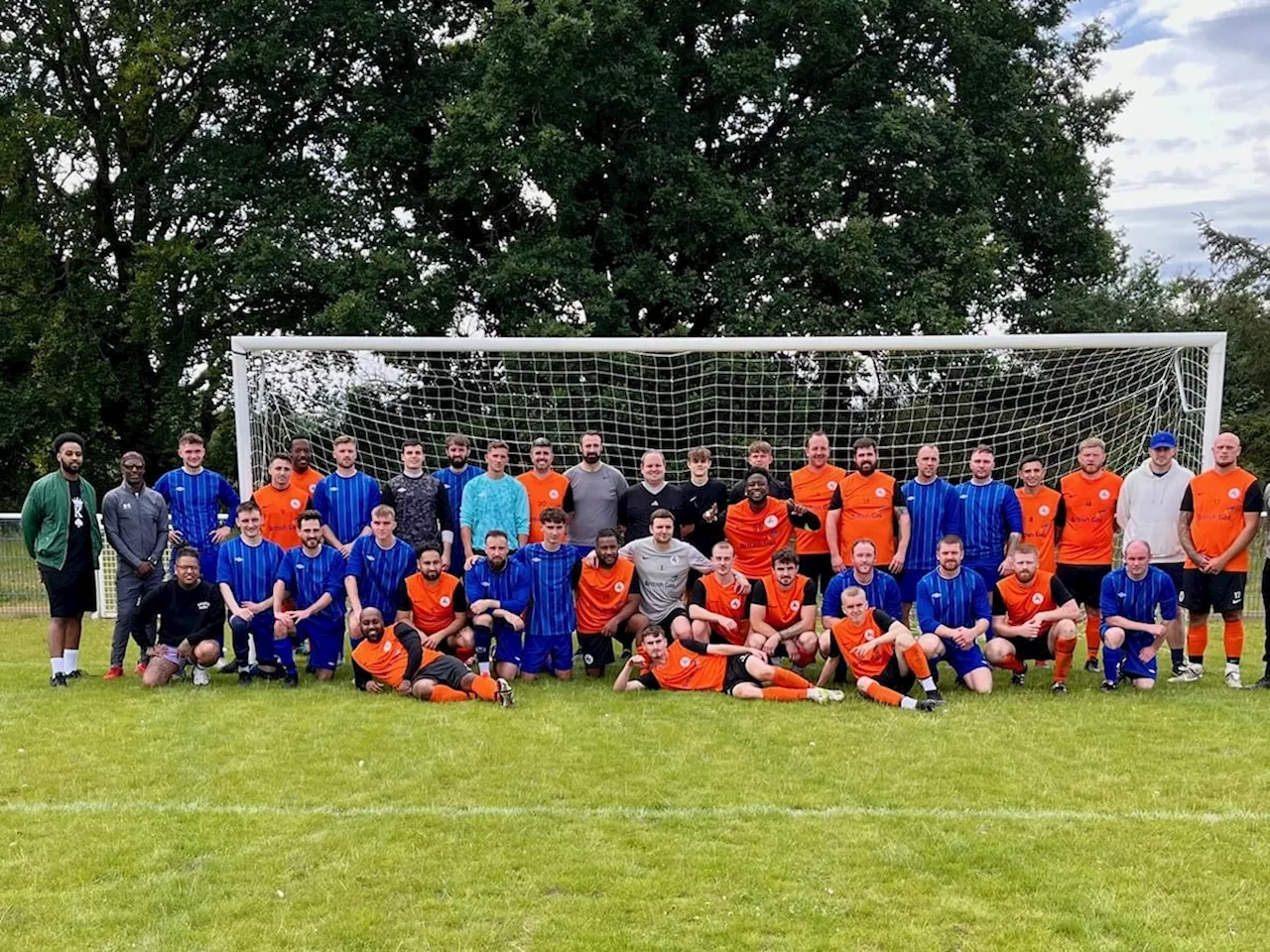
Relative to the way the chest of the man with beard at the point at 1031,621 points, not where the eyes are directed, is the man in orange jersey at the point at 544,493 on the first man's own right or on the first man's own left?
on the first man's own right

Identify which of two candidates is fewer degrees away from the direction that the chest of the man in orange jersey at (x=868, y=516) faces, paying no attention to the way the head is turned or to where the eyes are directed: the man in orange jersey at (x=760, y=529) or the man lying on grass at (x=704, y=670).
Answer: the man lying on grass

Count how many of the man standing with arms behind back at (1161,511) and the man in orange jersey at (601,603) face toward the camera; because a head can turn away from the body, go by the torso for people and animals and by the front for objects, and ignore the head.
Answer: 2

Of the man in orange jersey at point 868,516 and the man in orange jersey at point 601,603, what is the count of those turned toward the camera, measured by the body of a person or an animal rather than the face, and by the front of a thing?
2

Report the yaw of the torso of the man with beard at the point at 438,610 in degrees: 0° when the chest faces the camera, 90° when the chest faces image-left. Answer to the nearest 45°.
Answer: approximately 0°

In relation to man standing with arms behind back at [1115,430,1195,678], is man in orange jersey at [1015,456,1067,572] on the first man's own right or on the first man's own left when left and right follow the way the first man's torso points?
on the first man's own right

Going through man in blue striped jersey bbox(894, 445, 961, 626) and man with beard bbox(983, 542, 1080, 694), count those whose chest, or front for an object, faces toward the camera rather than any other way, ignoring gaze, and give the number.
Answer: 2
